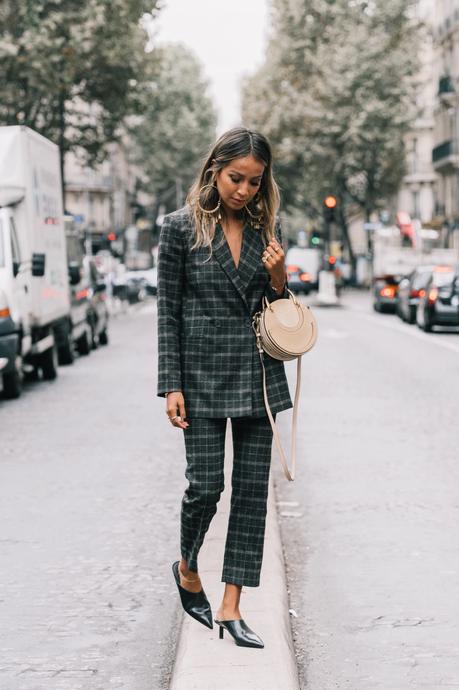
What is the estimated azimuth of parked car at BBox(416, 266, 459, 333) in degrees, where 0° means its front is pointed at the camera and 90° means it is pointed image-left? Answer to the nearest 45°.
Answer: approximately 135°

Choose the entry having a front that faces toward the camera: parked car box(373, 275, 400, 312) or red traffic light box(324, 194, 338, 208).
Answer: the red traffic light

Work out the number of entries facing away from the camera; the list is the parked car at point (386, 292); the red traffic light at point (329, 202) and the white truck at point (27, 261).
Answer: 1

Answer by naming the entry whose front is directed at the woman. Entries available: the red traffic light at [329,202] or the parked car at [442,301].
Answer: the red traffic light

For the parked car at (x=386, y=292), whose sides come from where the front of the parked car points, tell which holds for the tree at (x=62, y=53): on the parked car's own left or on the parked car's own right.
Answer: on the parked car's own left

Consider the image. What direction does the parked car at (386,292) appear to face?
away from the camera

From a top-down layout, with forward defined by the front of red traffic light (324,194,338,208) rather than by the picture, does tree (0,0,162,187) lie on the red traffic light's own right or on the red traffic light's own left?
on the red traffic light's own right

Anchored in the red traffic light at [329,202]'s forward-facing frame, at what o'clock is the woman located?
The woman is roughly at 12 o'clock from the red traffic light.

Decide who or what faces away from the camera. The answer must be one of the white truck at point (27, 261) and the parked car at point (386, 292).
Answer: the parked car

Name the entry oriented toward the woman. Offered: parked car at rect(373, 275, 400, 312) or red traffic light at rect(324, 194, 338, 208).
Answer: the red traffic light

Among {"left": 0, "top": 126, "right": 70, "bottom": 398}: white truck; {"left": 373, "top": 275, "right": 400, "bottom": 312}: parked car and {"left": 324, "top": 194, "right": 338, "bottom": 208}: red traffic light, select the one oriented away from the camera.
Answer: the parked car

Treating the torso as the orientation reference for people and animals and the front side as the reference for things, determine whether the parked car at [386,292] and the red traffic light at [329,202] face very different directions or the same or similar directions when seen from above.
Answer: very different directions

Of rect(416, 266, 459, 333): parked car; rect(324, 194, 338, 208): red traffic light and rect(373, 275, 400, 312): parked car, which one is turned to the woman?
the red traffic light

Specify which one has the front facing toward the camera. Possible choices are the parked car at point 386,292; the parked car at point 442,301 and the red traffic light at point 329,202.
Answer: the red traffic light

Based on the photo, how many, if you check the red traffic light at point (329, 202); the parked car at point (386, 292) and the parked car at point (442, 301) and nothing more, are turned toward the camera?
1

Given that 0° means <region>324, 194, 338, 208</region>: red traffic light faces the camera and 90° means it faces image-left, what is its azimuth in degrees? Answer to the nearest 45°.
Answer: approximately 0°
